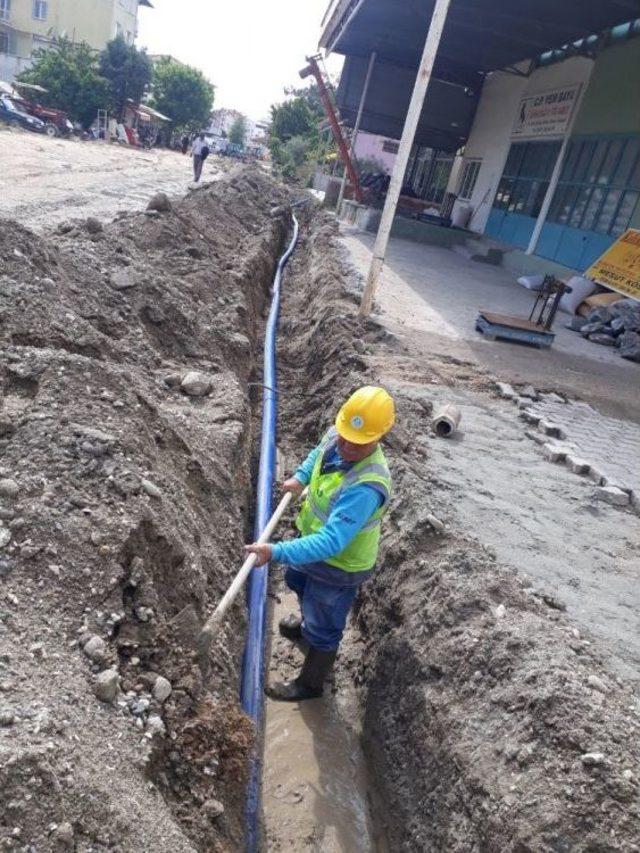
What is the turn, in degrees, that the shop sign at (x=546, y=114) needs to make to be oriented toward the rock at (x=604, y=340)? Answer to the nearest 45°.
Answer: approximately 45° to its left

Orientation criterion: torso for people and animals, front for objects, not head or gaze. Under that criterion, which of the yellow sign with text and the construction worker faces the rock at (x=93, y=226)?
the yellow sign with text

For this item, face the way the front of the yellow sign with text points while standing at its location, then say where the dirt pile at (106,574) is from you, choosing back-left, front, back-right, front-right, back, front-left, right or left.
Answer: front-left

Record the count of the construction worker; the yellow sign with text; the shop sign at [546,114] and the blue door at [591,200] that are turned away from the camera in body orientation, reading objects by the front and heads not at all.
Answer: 0

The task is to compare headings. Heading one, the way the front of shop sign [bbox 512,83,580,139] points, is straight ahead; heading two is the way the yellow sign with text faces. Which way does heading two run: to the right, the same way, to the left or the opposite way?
the same way

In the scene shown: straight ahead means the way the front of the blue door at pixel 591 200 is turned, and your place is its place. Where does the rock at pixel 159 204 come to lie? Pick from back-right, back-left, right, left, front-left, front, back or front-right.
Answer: front

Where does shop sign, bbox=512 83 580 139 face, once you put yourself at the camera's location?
facing the viewer and to the left of the viewer

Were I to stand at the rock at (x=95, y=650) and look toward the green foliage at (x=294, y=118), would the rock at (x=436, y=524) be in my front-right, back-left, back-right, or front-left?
front-right

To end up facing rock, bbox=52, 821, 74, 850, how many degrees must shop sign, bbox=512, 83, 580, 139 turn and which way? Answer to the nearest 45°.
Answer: approximately 45° to its left

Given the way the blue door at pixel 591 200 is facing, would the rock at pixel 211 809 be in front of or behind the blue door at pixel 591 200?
in front

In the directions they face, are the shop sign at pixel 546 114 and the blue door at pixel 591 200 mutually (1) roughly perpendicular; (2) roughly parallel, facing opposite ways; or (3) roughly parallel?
roughly parallel

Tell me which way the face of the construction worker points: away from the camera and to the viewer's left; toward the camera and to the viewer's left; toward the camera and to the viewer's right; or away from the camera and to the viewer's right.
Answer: toward the camera and to the viewer's left

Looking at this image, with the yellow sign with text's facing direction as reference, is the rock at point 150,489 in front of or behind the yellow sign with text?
in front

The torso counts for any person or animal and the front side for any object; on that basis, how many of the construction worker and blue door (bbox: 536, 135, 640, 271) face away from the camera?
0

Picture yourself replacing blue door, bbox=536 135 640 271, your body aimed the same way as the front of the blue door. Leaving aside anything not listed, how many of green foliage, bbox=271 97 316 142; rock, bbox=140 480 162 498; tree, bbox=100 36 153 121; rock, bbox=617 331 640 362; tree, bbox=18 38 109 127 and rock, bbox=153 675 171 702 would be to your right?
3
